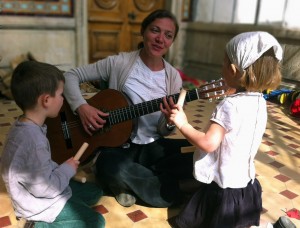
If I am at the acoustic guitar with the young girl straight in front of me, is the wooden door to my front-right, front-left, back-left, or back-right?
back-left

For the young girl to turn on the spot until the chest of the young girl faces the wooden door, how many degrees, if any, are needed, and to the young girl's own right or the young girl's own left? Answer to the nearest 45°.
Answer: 0° — they already face it

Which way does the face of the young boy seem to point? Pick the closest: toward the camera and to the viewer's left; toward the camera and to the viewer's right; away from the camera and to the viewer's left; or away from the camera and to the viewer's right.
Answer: away from the camera and to the viewer's right

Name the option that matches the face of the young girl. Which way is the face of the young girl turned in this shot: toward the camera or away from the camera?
away from the camera

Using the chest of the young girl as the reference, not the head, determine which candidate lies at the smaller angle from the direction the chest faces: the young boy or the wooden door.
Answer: the wooden door

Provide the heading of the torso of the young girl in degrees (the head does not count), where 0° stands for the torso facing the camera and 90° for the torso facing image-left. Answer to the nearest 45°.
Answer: approximately 135°

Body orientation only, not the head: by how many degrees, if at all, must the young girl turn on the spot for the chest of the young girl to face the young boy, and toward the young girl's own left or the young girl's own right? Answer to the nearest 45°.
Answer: approximately 45° to the young girl's own left

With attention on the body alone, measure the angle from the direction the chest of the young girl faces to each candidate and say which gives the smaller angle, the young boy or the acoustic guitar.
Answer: the acoustic guitar
